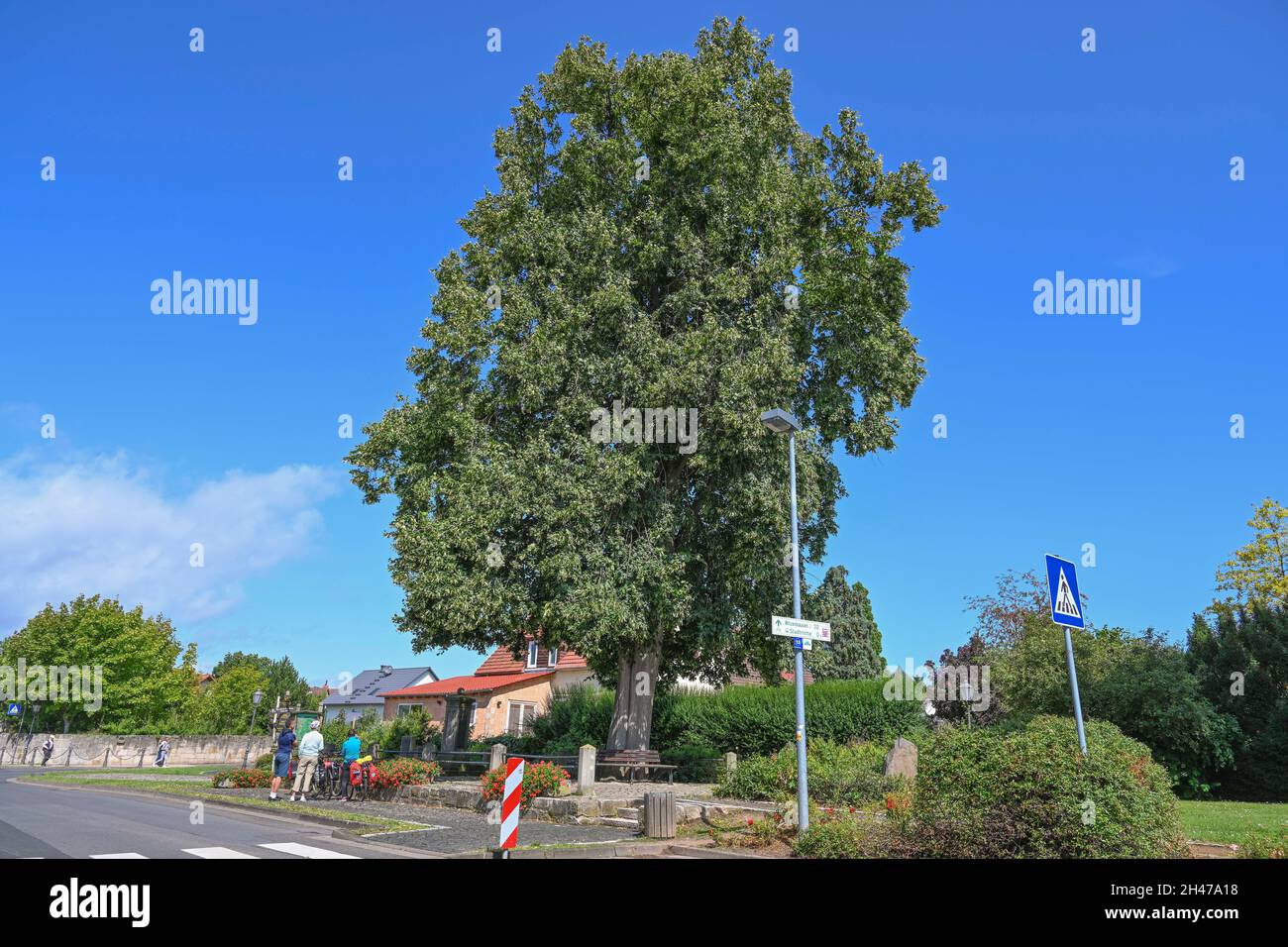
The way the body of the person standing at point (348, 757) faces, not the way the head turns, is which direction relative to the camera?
away from the camera

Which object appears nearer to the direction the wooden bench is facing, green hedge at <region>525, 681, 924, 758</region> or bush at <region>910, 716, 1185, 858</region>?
the bush

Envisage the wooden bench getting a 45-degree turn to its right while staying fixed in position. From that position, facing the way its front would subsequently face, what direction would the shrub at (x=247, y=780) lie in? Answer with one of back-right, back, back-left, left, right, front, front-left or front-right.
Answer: front-right

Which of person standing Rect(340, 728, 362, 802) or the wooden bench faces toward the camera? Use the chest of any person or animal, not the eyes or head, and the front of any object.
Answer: the wooden bench

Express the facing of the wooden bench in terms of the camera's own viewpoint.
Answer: facing the viewer

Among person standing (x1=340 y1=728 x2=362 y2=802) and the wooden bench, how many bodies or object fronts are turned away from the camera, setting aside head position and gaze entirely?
1

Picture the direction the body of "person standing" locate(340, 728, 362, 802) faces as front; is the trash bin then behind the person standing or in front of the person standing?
behind

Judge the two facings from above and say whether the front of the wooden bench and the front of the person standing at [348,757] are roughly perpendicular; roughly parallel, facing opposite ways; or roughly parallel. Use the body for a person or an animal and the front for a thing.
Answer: roughly parallel, facing opposite ways
